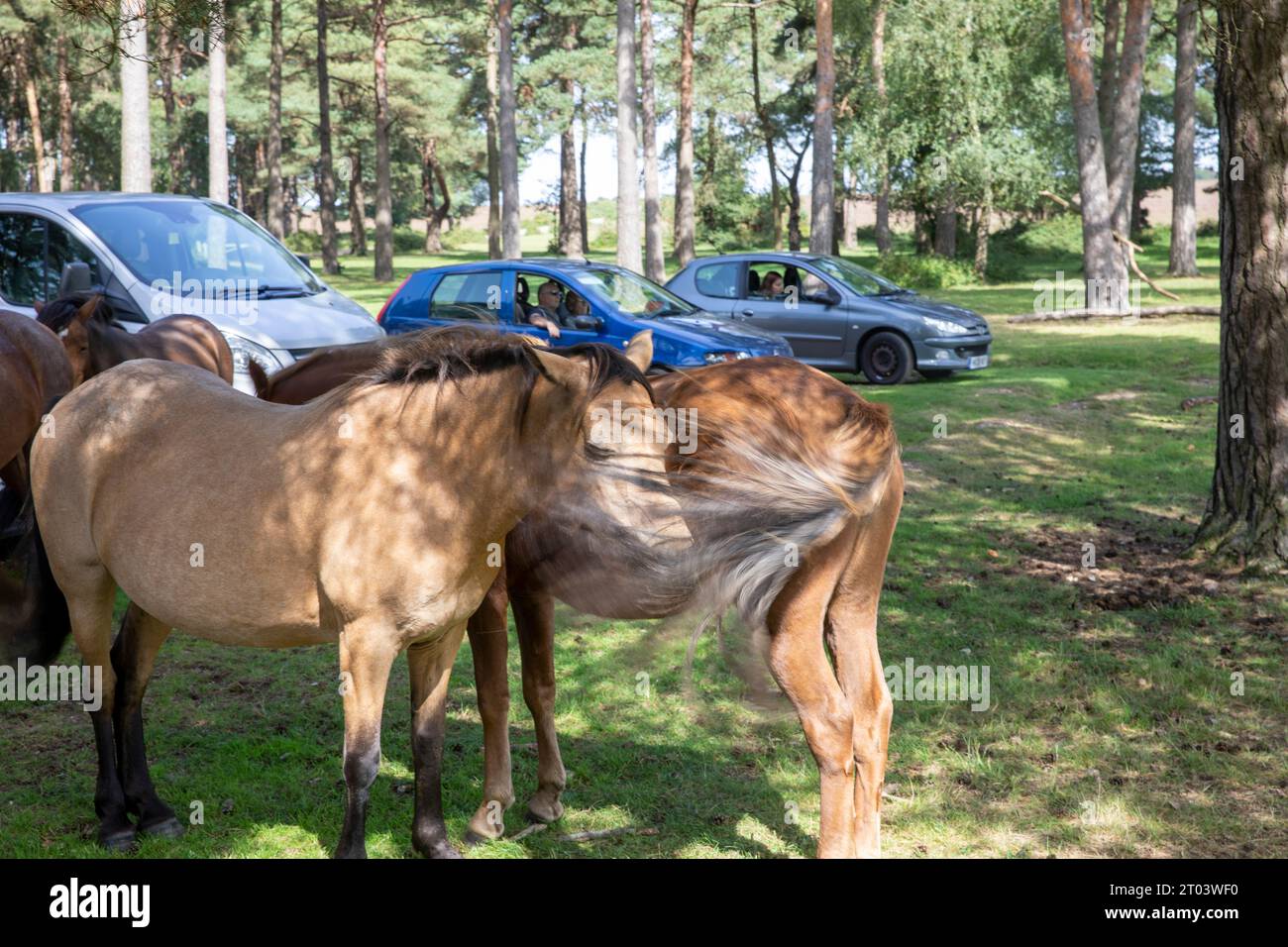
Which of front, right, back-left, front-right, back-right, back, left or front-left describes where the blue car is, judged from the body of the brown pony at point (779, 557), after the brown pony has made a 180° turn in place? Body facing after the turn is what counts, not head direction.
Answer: back-left

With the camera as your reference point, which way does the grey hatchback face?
facing the viewer and to the right of the viewer

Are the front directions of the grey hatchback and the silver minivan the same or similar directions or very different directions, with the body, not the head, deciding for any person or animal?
same or similar directions

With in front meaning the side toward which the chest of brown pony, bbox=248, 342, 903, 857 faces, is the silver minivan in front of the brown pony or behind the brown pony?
in front

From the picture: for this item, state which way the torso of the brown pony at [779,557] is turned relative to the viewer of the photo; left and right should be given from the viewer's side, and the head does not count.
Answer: facing away from the viewer and to the left of the viewer

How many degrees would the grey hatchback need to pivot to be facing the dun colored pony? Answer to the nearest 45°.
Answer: approximately 45° to its right

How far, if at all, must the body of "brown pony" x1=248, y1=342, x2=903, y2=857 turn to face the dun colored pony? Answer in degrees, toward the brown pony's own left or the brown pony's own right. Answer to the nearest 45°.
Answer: approximately 45° to the brown pony's own left

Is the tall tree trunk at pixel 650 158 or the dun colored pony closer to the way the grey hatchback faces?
the dun colored pony

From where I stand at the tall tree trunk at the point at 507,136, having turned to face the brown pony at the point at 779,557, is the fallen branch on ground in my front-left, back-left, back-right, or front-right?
front-left

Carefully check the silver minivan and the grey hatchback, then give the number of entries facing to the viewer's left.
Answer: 0

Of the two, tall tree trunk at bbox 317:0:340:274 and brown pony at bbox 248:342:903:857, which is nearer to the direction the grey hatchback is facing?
the brown pony

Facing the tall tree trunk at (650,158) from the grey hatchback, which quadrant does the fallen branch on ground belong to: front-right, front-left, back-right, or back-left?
front-right

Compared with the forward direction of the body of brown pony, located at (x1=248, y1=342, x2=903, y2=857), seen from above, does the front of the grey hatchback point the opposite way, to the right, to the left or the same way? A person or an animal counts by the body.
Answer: the opposite way

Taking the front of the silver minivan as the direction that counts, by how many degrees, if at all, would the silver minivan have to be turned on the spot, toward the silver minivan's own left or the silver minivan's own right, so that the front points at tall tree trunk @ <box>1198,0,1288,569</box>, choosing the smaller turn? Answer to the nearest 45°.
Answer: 0° — it already faces it
